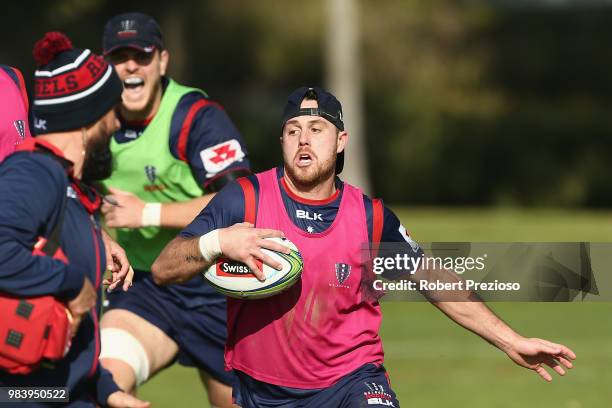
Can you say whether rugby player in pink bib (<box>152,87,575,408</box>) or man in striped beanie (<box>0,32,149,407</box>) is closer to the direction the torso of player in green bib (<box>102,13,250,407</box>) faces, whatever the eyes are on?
the man in striped beanie

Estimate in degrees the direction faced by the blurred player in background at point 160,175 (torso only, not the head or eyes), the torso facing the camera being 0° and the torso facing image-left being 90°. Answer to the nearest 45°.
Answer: approximately 45°

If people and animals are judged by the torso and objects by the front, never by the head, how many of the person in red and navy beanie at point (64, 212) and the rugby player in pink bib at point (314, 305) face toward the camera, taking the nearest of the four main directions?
1

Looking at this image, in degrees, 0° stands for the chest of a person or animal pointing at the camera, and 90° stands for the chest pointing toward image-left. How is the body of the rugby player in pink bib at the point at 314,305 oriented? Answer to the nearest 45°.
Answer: approximately 0°

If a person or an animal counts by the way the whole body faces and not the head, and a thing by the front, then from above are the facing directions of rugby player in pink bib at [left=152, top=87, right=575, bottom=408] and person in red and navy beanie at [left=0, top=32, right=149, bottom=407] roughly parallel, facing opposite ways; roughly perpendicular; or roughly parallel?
roughly perpendicular

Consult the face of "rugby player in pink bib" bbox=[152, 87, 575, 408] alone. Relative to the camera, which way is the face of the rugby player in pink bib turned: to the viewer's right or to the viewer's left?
to the viewer's left

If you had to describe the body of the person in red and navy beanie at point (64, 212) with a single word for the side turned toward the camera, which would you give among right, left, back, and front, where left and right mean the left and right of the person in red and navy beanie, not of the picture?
right

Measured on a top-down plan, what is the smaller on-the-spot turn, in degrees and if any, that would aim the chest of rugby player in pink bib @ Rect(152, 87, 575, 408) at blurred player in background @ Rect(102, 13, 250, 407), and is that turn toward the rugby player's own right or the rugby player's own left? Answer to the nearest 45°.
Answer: approximately 135° to the rugby player's own right

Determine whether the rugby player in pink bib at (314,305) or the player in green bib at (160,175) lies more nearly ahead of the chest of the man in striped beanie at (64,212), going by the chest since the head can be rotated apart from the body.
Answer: the rugby player in pink bib
